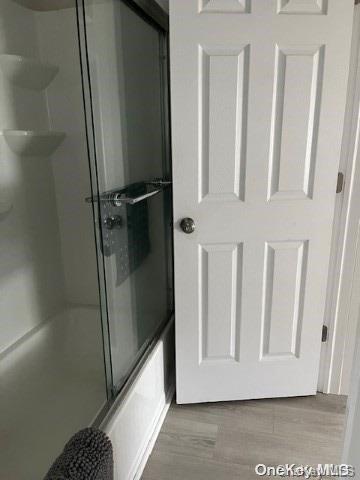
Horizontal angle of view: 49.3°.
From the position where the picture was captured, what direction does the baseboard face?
facing to the right of the viewer

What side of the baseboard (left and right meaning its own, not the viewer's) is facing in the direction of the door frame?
front
